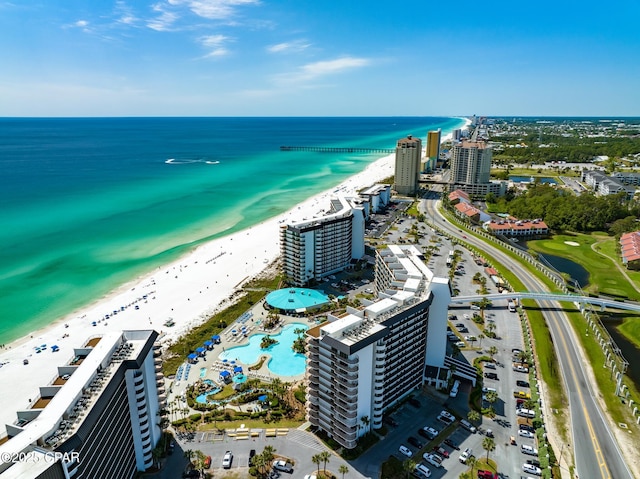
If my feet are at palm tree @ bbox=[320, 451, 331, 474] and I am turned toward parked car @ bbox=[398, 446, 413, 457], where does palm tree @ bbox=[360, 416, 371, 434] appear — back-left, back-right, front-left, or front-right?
front-left

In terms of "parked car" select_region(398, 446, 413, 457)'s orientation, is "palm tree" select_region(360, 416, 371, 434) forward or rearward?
rearward

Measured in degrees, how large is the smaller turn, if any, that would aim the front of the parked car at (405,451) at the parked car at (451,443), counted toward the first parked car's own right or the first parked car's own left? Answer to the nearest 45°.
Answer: approximately 90° to the first parked car's own left

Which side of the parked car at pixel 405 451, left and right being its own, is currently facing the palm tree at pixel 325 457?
right

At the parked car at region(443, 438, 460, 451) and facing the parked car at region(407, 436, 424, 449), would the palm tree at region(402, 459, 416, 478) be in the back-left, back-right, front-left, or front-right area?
front-left

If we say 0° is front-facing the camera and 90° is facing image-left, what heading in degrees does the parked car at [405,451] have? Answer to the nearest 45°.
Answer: approximately 315°

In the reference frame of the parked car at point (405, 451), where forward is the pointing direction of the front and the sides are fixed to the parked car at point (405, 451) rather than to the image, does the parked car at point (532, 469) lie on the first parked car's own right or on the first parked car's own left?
on the first parked car's own left
